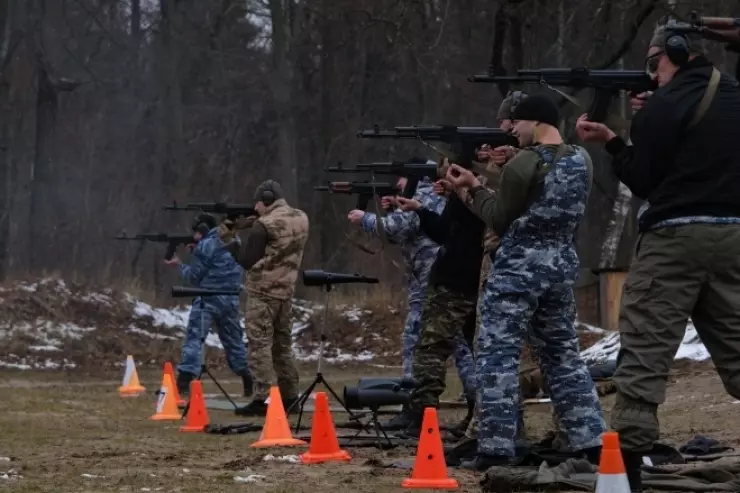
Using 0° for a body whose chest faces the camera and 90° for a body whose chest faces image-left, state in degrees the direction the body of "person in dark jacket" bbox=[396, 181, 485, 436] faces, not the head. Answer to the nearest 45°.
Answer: approximately 90°

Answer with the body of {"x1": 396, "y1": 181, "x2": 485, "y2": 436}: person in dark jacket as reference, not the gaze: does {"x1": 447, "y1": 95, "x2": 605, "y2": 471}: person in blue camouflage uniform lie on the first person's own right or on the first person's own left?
on the first person's own left

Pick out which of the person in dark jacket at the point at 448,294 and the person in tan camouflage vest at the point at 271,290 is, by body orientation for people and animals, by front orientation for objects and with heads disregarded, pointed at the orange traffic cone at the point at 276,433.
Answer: the person in dark jacket

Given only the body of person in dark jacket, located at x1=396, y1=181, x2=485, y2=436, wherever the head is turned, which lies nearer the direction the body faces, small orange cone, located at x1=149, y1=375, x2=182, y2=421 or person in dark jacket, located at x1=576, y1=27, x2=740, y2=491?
the small orange cone

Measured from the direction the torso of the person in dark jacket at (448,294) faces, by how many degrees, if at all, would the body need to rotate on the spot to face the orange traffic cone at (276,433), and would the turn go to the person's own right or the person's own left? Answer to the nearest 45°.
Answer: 0° — they already face it

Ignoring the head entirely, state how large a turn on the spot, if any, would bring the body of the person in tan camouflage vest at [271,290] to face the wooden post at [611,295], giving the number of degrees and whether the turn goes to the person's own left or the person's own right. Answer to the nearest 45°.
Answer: approximately 90° to the person's own right

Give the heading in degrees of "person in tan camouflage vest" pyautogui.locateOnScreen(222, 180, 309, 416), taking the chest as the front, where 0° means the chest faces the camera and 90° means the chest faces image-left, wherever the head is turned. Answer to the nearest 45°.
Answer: approximately 135°
